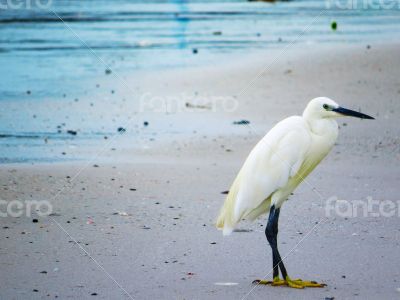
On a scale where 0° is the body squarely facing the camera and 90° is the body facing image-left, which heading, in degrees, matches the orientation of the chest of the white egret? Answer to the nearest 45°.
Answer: approximately 270°
